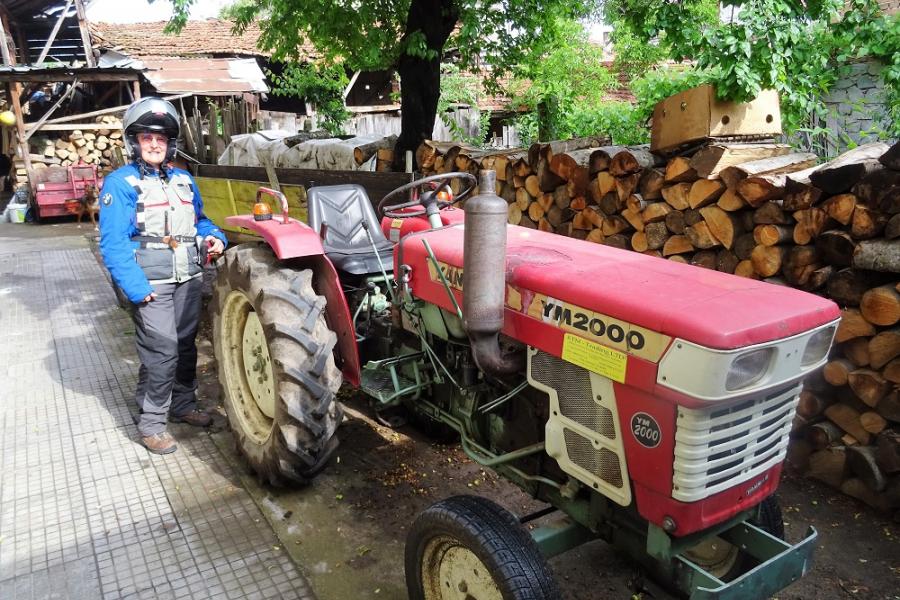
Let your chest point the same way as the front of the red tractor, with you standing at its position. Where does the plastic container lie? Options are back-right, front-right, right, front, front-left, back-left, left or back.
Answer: back

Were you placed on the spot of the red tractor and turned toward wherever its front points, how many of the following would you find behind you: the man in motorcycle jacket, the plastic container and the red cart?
3

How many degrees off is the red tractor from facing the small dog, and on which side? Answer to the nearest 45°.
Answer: approximately 180°

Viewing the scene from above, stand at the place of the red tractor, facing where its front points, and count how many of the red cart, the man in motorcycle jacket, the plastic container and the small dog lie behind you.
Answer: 4

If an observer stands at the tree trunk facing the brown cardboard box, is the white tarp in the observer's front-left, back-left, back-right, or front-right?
back-right

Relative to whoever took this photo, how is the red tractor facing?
facing the viewer and to the right of the viewer

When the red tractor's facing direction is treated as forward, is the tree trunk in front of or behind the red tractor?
behind

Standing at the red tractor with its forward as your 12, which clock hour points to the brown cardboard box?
The brown cardboard box is roughly at 8 o'clock from the red tractor.

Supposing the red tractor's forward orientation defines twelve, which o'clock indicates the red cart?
The red cart is roughly at 6 o'clock from the red tractor.

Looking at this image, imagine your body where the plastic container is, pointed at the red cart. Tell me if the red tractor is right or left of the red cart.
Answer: right

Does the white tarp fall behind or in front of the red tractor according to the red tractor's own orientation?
behind
